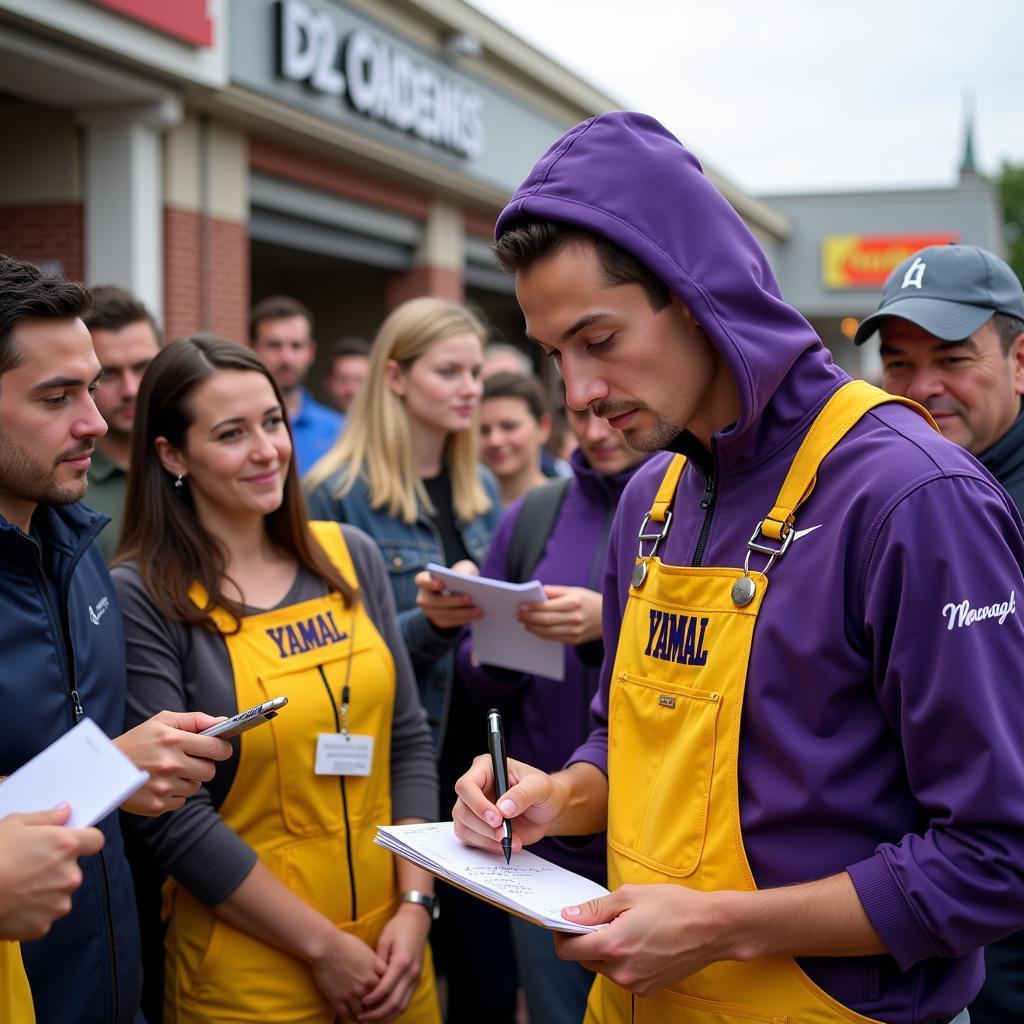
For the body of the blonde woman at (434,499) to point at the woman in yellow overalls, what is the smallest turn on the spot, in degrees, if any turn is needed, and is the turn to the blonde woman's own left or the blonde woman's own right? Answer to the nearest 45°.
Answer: approximately 45° to the blonde woman's own right

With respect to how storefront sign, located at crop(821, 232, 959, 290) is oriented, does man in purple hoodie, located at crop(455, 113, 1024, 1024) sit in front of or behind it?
in front

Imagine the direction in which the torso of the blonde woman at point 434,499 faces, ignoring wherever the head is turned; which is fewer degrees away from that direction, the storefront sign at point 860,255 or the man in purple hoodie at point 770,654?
the man in purple hoodie

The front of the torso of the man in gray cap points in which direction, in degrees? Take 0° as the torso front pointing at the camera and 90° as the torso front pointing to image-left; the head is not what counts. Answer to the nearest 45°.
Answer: approximately 45°

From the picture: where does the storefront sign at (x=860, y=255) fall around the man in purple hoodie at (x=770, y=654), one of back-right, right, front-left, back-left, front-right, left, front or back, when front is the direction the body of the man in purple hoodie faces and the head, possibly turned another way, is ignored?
back-right

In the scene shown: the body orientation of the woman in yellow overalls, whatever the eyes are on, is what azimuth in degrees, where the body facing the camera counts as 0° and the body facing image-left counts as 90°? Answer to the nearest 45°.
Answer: approximately 315°

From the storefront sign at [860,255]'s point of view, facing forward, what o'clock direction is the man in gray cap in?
The man in gray cap is roughly at 12 o'clock from the storefront sign.

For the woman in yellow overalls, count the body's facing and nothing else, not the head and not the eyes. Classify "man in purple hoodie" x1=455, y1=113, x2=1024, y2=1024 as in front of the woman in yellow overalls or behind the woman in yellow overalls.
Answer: in front

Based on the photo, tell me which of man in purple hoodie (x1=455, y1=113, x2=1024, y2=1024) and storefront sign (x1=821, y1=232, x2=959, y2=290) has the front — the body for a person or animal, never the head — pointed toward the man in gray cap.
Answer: the storefront sign

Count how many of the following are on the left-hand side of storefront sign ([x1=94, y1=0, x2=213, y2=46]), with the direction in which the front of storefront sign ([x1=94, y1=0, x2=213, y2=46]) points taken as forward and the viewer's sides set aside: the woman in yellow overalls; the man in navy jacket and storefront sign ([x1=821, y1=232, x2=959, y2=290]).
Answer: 1
